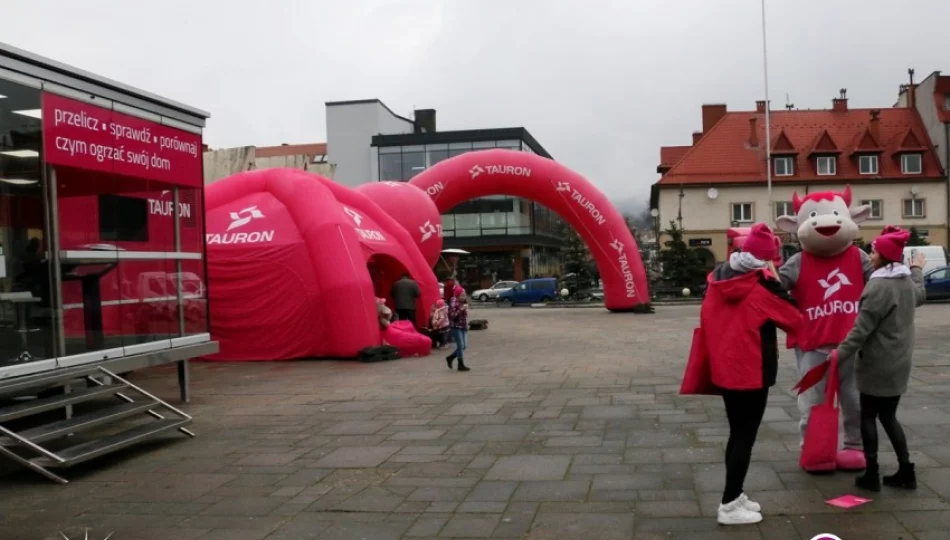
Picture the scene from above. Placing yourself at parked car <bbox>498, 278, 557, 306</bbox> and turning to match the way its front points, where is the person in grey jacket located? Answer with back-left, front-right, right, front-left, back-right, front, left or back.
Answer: left

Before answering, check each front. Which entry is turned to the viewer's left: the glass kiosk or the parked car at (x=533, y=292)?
the parked car

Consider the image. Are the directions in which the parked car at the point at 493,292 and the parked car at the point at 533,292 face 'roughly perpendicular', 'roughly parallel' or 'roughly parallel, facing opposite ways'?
roughly parallel

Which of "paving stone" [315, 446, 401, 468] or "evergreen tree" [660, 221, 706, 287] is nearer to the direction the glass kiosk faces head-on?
the paving stone

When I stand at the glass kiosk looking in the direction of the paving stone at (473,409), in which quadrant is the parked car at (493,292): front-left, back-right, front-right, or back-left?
front-left

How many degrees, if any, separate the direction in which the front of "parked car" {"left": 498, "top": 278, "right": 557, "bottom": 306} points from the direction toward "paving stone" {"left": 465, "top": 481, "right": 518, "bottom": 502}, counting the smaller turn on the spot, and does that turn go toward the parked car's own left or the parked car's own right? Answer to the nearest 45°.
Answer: approximately 90° to the parked car's own left

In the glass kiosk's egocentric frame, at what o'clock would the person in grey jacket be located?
The person in grey jacket is roughly at 12 o'clock from the glass kiosk.

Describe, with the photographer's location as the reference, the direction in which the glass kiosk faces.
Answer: facing the viewer and to the right of the viewer

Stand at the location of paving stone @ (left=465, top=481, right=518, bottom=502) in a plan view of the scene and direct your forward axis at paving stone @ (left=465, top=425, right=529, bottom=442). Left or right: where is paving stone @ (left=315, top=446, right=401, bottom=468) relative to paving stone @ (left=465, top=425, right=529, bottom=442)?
left

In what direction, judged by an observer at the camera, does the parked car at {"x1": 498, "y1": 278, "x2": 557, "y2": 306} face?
facing to the left of the viewer

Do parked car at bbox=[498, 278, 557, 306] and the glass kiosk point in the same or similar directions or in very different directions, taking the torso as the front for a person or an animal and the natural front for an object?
very different directions

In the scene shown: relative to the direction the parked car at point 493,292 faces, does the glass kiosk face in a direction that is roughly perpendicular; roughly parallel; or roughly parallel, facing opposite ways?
roughly parallel, facing opposite ways

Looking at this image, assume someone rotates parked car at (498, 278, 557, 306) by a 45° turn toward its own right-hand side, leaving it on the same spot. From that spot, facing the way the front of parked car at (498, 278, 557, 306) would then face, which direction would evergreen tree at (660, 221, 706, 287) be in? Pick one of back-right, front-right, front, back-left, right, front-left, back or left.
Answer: back-right

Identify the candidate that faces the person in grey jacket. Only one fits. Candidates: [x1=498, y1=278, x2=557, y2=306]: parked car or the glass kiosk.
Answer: the glass kiosk

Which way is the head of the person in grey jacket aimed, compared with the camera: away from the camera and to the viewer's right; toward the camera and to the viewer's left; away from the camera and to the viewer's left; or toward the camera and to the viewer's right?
away from the camera and to the viewer's left

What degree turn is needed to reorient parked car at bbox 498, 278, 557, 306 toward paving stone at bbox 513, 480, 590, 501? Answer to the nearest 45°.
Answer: approximately 90° to its left

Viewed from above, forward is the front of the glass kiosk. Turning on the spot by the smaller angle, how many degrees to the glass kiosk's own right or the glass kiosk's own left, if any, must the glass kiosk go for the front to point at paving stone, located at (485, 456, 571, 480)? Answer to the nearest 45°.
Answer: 0° — it already faces it

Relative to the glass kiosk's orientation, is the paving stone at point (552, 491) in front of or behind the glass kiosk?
in front

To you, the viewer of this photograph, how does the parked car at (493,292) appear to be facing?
facing to the left of the viewer

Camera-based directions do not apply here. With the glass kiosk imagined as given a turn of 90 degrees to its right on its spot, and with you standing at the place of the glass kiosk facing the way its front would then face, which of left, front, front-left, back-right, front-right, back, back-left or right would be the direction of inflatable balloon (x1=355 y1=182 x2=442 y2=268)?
back
